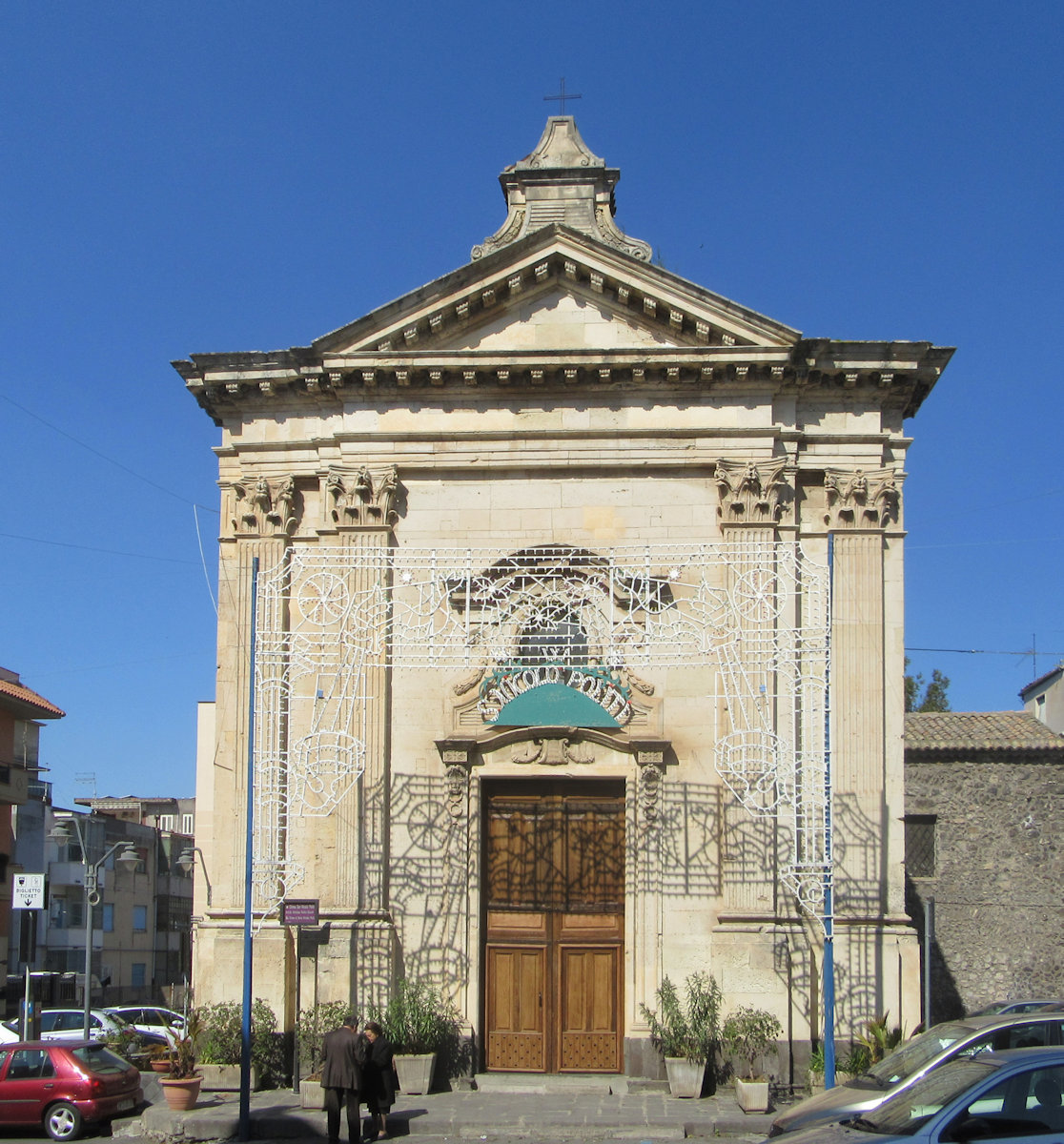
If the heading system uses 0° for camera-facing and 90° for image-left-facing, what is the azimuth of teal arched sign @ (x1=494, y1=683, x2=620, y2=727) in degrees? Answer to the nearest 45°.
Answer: approximately 0°

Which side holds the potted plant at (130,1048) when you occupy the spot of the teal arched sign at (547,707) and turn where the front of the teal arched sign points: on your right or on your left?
on your right

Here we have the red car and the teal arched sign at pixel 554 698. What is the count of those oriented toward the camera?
1

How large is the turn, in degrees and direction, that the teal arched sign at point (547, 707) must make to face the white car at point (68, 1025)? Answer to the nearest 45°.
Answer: approximately 135° to its right

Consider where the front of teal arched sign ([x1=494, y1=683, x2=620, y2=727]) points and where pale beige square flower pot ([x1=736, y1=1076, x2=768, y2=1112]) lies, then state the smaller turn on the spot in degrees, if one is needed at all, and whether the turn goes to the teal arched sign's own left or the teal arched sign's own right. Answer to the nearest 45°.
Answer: approximately 45° to the teal arched sign's own left
